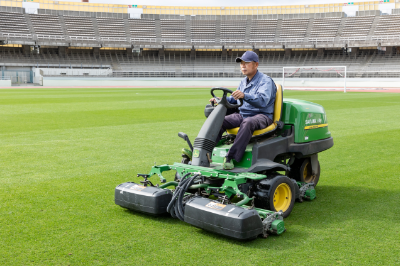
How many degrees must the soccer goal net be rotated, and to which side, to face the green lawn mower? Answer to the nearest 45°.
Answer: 0° — it already faces it

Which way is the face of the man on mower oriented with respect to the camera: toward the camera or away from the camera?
toward the camera

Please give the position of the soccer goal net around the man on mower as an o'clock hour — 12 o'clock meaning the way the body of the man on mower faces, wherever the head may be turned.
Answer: The soccer goal net is roughly at 5 o'clock from the man on mower.

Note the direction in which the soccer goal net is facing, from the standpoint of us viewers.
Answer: facing the viewer

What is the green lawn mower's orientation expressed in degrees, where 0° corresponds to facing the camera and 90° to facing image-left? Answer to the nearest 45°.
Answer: approximately 45°

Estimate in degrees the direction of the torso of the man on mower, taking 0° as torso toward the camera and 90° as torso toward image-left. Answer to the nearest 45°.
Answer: approximately 45°

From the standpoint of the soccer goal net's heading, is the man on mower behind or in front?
in front

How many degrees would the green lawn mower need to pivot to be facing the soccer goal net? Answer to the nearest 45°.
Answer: approximately 135° to its right

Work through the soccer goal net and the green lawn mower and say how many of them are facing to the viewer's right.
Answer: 0
